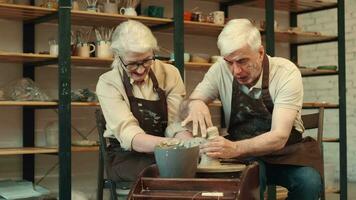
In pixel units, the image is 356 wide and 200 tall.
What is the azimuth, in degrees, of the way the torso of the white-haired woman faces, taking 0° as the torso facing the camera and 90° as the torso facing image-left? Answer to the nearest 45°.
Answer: approximately 315°

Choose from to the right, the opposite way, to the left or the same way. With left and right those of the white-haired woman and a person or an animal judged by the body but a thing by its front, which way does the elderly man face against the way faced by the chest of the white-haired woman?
to the right

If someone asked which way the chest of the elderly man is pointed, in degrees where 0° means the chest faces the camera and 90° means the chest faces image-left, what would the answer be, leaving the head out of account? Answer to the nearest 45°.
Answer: approximately 45°

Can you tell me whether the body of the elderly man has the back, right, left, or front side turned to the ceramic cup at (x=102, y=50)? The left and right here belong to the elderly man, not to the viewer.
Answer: right

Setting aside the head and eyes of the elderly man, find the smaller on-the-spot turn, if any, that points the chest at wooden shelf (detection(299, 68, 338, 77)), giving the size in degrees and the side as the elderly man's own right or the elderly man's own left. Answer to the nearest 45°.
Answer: approximately 135° to the elderly man's own right

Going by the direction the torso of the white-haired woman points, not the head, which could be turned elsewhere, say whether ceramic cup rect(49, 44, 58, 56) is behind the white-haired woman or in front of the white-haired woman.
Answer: behind

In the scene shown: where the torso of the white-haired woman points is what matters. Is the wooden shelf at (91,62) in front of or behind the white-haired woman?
behind

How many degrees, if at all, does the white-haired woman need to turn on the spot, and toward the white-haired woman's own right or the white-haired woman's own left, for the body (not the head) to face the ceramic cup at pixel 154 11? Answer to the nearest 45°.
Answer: approximately 135° to the white-haired woman's own left
